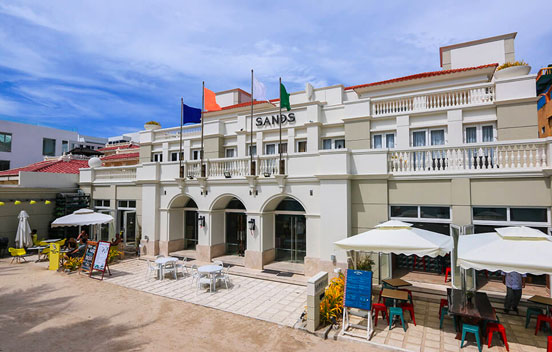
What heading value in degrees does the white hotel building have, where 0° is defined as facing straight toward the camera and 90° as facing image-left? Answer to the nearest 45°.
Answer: approximately 45°

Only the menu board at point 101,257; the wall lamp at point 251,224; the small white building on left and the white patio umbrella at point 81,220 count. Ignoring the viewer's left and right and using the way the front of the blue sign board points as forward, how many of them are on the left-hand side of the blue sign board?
0

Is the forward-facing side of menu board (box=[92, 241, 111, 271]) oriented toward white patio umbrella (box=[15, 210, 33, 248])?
no

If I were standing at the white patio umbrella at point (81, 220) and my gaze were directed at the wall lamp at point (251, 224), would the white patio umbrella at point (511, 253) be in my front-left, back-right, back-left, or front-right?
front-right

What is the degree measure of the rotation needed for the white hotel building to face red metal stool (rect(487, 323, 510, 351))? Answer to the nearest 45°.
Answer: approximately 45° to its left

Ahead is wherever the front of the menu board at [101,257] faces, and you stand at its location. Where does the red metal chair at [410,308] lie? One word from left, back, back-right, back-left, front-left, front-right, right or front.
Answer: front-left

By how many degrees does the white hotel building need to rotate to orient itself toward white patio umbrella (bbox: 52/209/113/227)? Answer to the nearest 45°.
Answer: approximately 45° to its right

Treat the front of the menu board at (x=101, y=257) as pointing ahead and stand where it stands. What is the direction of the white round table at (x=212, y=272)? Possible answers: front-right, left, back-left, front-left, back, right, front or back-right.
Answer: front-left

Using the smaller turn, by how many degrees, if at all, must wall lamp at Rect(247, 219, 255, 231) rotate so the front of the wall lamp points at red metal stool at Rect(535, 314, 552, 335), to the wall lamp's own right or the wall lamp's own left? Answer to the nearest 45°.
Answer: approximately 90° to the wall lamp's own left

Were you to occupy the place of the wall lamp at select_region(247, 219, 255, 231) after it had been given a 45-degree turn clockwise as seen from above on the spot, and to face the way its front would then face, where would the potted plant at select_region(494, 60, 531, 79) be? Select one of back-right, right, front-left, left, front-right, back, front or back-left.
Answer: back

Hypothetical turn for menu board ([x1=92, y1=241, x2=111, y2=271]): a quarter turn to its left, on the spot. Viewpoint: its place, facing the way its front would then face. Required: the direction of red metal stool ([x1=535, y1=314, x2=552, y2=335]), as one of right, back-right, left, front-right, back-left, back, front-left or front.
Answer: front-right

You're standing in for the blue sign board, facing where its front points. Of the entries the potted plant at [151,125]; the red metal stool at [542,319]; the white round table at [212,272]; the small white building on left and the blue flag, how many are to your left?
1

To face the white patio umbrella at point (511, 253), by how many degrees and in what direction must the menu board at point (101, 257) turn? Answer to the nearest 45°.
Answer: approximately 45° to its left

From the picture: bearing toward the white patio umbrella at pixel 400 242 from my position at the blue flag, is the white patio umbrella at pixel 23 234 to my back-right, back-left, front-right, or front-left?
back-right

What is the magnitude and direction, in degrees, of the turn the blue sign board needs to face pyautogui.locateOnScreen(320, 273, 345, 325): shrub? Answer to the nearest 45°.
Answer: approximately 135° to its right

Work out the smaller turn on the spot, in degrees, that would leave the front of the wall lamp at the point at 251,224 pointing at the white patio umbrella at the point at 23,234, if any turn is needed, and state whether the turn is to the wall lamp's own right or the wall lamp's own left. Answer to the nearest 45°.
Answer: approximately 45° to the wall lamp's own right

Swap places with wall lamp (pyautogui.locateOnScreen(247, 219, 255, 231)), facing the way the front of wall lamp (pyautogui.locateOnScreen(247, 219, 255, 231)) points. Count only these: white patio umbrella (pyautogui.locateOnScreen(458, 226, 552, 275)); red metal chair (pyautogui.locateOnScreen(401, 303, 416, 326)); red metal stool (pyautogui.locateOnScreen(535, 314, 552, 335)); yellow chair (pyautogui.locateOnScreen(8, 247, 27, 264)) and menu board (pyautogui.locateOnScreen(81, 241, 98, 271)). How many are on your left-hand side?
3

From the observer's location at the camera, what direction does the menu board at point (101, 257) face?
facing the viewer

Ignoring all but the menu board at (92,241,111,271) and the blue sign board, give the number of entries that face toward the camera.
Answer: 2
